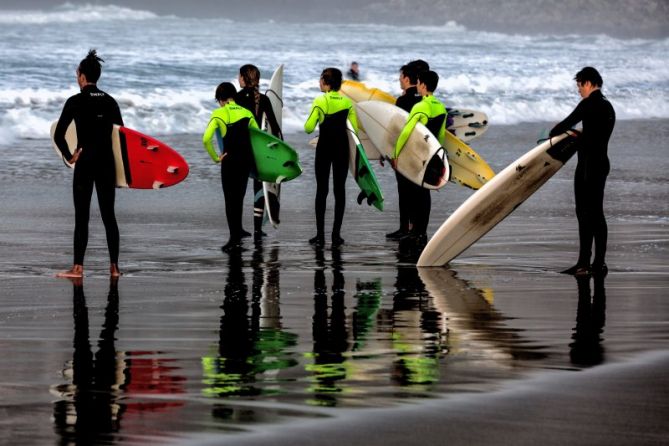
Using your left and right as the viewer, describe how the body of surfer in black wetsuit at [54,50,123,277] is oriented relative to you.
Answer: facing away from the viewer and to the left of the viewer

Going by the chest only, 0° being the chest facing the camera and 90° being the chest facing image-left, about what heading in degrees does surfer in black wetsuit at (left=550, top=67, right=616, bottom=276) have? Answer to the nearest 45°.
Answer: approximately 90°

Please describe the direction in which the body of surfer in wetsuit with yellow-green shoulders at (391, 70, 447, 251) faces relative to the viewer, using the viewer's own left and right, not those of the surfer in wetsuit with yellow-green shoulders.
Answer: facing away from the viewer and to the left of the viewer

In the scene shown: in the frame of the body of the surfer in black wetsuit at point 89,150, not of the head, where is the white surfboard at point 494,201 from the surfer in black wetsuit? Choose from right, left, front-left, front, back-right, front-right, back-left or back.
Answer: back-right

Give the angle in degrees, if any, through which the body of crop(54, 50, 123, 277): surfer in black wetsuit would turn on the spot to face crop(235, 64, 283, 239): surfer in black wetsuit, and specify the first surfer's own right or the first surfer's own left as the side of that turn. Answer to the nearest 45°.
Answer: approximately 90° to the first surfer's own right
